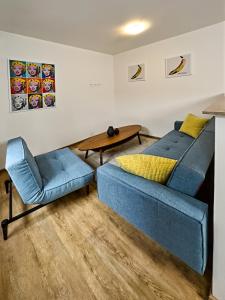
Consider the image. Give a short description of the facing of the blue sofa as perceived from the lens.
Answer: facing away from the viewer and to the left of the viewer

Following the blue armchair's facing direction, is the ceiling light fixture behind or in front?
in front

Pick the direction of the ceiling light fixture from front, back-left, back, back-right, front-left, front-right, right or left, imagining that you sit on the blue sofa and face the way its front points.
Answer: front-right

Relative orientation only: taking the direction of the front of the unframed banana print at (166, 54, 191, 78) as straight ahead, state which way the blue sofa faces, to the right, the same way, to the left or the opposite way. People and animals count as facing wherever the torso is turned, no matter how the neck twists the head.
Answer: to the right

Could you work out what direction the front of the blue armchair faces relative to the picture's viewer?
facing away from the viewer and to the right of the viewer
